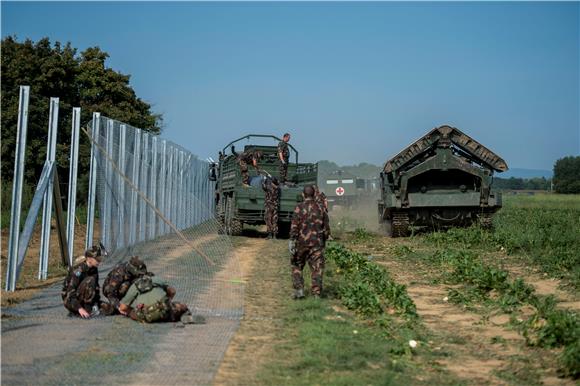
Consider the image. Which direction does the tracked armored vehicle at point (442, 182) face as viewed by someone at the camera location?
facing the viewer

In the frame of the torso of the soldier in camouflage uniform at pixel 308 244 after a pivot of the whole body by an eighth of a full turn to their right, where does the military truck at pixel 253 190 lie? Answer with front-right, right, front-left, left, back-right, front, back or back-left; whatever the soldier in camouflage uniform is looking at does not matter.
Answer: front-left

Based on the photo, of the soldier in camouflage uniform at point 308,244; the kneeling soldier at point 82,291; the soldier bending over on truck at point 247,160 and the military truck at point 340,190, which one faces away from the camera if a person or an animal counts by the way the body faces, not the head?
the soldier in camouflage uniform

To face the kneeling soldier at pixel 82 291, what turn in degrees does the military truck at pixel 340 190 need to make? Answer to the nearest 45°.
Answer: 0° — it already faces them

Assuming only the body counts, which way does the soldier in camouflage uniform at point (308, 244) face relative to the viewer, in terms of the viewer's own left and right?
facing away from the viewer
